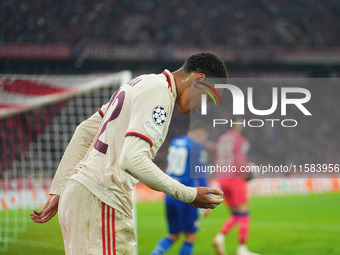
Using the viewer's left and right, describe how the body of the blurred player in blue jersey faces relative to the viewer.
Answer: facing away from the viewer and to the right of the viewer
